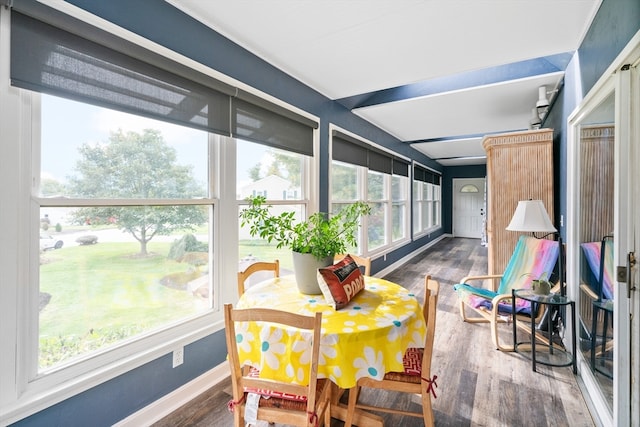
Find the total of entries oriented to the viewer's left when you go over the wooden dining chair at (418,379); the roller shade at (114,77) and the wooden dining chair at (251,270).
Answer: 1

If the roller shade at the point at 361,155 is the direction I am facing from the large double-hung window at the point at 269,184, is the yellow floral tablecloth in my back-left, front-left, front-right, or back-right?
back-right

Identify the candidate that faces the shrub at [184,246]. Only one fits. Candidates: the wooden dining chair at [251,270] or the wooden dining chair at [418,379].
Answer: the wooden dining chair at [418,379]

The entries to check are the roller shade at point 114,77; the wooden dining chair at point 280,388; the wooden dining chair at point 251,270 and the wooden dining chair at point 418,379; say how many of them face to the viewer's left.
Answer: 1

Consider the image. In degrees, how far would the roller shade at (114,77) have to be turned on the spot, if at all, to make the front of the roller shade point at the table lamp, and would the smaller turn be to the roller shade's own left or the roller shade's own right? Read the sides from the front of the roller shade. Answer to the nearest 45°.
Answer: approximately 45° to the roller shade's own left

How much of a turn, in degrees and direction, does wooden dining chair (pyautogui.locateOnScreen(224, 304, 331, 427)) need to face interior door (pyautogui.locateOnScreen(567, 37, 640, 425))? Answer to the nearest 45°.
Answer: approximately 45° to its right

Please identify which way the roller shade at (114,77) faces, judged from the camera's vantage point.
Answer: facing the viewer and to the right of the viewer

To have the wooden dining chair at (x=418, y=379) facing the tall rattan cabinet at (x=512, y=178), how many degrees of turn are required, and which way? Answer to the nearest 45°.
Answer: approximately 135° to its right

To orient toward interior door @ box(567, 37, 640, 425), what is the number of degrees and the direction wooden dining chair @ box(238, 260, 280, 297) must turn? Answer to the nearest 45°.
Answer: approximately 45° to its left

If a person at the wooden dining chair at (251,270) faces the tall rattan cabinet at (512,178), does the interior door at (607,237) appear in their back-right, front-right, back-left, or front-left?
front-right

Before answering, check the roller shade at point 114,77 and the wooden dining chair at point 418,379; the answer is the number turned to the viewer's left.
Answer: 1

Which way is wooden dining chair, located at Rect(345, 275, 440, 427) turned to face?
to the viewer's left

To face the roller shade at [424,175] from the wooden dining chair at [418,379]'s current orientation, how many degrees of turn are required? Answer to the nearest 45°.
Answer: approximately 90° to its right

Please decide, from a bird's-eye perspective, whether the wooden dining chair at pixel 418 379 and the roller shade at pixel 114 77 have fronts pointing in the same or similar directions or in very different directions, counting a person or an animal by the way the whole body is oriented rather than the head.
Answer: very different directions

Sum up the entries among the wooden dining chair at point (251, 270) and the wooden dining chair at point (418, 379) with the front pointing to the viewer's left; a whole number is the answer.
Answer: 1

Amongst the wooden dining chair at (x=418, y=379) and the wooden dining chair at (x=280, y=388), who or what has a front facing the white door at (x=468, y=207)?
the wooden dining chair at (x=280, y=388)
